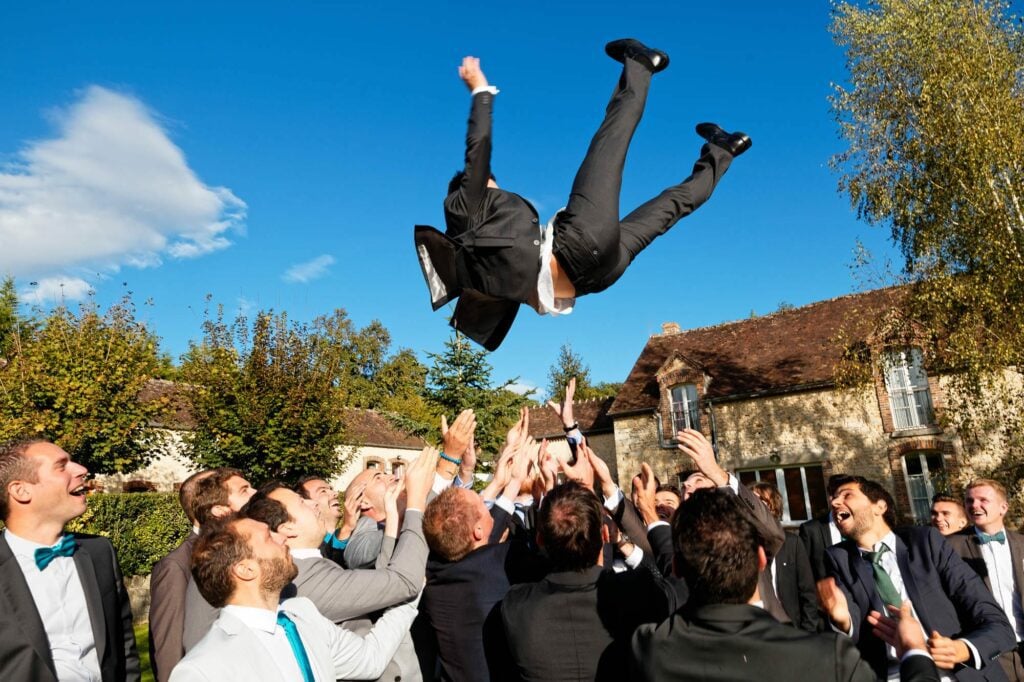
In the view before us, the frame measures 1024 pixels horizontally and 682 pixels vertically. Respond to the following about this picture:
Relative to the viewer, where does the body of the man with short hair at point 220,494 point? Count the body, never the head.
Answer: to the viewer's right

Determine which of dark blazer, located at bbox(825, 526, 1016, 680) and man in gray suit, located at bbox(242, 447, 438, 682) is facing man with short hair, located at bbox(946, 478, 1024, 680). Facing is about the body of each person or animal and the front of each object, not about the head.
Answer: the man in gray suit

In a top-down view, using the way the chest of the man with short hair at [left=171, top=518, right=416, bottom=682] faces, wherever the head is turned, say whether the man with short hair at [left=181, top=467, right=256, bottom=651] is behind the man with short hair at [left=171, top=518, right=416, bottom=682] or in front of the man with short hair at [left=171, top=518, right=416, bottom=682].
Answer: behind

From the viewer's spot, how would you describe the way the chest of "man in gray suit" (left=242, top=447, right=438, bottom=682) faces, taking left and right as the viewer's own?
facing to the right of the viewer

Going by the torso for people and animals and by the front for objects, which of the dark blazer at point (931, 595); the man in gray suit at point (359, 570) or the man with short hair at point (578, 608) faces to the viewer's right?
the man in gray suit

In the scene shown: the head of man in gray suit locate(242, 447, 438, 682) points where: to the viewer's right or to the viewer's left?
to the viewer's right

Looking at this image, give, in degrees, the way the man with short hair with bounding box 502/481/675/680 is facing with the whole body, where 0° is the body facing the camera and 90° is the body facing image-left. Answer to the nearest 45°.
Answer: approximately 180°

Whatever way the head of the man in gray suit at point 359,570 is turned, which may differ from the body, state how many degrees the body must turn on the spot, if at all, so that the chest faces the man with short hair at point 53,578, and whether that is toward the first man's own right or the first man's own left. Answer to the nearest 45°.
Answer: approximately 180°

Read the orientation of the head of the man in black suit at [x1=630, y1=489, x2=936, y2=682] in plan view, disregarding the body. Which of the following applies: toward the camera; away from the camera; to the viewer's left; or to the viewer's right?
away from the camera

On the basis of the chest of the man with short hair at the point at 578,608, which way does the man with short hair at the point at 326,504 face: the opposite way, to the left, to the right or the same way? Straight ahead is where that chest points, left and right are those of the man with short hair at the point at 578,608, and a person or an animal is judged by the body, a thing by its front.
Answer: to the right

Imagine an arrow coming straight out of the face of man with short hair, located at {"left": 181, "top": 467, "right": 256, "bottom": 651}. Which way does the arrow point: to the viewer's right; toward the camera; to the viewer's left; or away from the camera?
to the viewer's right

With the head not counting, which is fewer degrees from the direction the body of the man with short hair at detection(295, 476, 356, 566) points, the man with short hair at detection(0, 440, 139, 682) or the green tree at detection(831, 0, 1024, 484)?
the green tree
